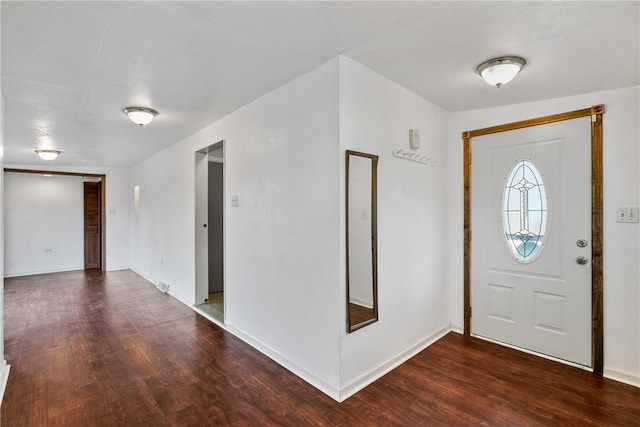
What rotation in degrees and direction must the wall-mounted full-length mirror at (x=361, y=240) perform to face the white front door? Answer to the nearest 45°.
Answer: approximately 90° to its left

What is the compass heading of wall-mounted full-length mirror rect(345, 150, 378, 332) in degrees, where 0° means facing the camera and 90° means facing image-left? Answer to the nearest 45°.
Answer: approximately 315°

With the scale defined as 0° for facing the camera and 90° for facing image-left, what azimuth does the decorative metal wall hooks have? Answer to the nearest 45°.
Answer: approximately 315°

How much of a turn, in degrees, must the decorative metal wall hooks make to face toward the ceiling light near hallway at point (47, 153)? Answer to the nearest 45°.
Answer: approximately 135° to its right

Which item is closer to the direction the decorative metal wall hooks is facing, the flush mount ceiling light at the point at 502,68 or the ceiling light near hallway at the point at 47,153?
the flush mount ceiling light
